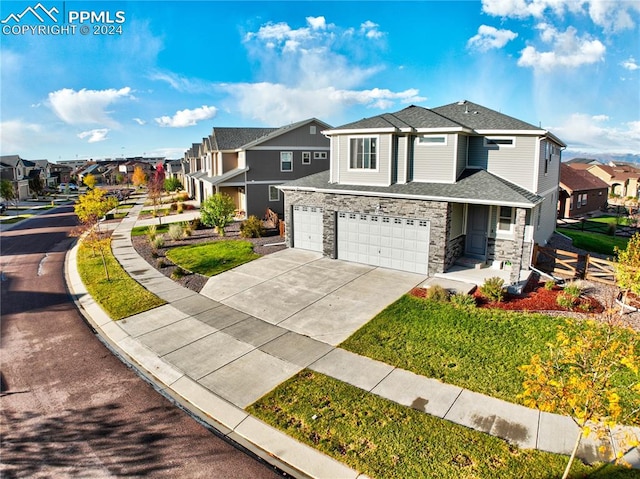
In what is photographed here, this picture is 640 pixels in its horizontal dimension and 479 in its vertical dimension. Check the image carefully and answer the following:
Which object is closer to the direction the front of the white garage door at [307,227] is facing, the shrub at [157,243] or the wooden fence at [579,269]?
the shrub

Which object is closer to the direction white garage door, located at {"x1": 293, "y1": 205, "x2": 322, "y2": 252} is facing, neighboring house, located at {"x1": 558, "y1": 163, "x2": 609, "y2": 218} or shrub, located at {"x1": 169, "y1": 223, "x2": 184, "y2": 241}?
the shrub

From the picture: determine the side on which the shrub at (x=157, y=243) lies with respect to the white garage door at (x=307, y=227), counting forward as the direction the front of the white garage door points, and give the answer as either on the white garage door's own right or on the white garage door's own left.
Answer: on the white garage door's own right

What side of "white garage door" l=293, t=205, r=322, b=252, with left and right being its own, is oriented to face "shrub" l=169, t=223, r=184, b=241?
right

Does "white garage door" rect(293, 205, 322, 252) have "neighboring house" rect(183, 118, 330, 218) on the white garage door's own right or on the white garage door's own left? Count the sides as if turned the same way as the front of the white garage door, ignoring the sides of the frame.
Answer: on the white garage door's own right

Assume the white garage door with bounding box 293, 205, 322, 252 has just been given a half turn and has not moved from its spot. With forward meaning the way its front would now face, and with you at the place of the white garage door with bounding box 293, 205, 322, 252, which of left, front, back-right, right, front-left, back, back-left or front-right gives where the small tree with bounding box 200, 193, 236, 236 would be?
left

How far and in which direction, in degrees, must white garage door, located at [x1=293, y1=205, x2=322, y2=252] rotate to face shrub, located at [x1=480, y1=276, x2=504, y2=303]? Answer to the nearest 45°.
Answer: approximately 90° to its left

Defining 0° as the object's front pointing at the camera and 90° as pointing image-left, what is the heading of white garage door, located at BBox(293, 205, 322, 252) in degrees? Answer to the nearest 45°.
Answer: approximately 45°

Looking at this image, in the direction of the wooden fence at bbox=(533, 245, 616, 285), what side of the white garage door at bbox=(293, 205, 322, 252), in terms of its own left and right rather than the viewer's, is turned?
left

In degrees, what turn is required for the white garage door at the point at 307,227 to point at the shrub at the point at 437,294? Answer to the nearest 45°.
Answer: approximately 90° to its left

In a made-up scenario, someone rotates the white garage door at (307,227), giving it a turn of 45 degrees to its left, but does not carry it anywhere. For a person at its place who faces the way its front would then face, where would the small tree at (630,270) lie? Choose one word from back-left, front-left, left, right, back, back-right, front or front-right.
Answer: front-left

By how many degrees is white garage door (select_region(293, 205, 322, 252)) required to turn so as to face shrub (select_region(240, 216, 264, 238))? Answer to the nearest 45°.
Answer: approximately 90° to its right

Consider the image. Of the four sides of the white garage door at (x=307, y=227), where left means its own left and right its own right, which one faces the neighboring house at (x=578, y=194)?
back

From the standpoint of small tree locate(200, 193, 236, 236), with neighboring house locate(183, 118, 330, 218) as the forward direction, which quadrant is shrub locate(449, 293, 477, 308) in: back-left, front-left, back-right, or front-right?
back-right
